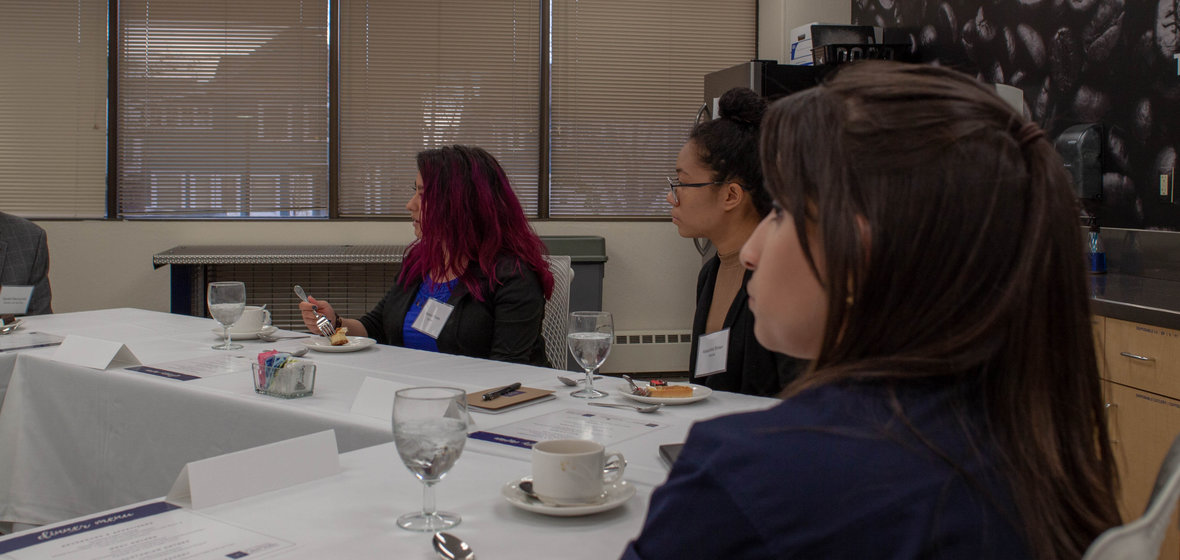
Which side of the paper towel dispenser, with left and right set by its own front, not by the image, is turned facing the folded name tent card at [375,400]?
front

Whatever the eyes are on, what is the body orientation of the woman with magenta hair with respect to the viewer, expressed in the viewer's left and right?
facing the viewer and to the left of the viewer

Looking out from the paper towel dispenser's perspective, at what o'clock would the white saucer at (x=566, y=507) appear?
The white saucer is roughly at 11 o'clock from the paper towel dispenser.

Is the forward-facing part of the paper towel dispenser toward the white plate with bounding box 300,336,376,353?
yes

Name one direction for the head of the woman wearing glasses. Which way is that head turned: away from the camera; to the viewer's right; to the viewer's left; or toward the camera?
to the viewer's left

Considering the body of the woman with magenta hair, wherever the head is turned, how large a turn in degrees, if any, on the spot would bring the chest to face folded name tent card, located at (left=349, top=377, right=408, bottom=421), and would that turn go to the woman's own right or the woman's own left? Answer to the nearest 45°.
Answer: approximately 45° to the woman's own left

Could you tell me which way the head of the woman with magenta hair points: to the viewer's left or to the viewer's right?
to the viewer's left

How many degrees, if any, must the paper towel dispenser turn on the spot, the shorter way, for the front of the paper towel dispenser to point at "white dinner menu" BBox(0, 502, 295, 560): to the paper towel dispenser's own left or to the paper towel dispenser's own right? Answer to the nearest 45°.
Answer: approximately 45° to the paper towel dispenser's own left

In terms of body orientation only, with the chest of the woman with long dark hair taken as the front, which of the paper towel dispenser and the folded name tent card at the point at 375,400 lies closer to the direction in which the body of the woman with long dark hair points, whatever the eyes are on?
the folded name tent card

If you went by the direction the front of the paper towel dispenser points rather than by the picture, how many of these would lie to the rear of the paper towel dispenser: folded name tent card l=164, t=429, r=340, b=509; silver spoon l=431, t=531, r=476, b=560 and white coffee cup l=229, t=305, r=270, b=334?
0

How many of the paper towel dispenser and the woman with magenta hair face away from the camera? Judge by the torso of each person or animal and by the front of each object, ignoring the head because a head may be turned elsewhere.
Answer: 0

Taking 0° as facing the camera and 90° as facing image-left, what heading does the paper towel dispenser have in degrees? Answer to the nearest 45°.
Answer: approximately 45°

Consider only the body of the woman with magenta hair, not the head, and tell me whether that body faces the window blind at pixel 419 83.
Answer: no

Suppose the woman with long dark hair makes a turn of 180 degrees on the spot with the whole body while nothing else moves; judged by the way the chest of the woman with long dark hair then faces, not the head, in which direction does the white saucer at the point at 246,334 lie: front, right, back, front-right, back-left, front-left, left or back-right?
back

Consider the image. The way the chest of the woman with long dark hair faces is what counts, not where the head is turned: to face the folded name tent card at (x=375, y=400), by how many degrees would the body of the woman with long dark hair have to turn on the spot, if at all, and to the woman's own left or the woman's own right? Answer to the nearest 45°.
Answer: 0° — they already face it
